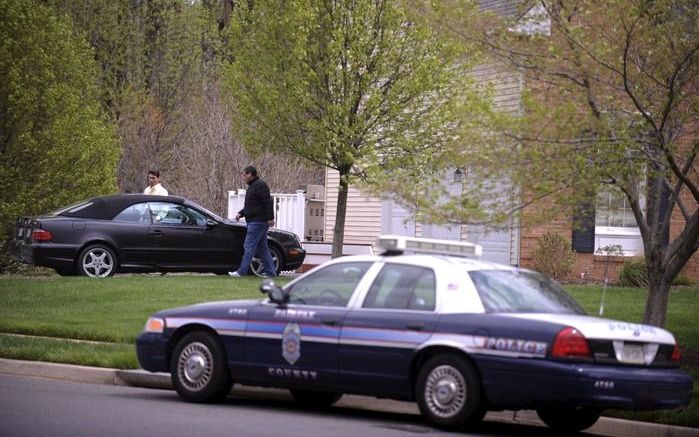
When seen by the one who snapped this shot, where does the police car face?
facing away from the viewer and to the left of the viewer

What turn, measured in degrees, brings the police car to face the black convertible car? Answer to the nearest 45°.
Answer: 0° — it already faces it

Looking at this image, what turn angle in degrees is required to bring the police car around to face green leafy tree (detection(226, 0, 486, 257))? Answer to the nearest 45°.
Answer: approximately 45° to its right

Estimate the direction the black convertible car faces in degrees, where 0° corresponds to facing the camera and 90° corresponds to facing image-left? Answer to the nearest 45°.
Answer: approximately 270°

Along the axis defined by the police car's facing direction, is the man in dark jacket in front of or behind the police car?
in front

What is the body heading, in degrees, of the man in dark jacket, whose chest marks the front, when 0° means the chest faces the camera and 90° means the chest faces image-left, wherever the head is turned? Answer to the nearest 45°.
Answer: approximately 90°

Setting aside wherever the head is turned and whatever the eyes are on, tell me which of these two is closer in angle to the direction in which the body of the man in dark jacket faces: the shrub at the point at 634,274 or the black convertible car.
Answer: the black convertible car

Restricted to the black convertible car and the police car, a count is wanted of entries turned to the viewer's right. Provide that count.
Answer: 1

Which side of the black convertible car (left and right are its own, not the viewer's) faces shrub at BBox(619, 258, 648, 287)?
front
